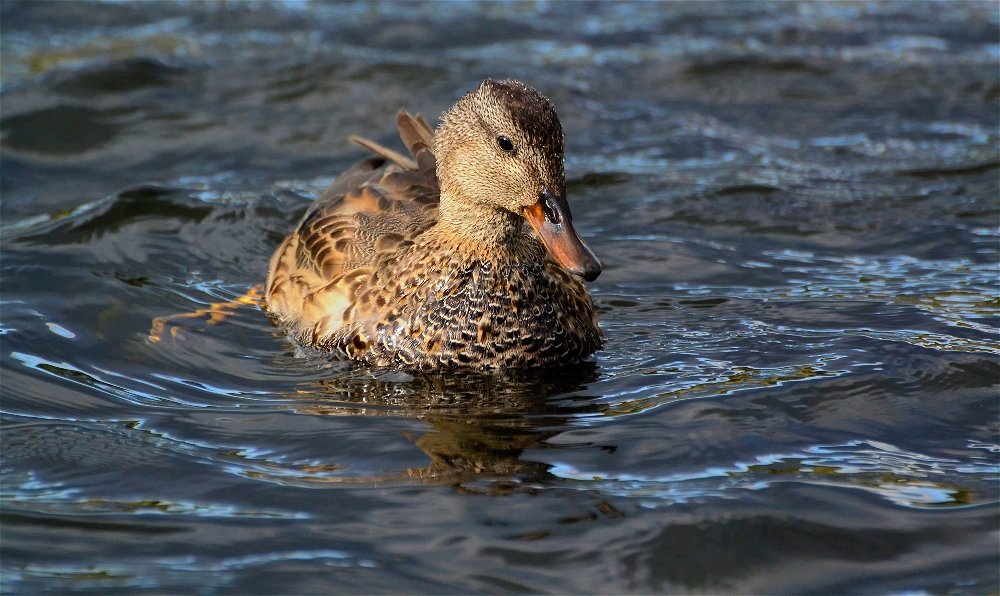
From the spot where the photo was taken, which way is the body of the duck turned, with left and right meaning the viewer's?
facing the viewer and to the right of the viewer
